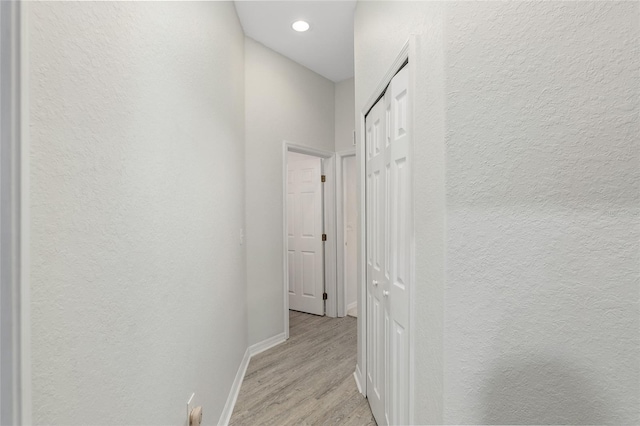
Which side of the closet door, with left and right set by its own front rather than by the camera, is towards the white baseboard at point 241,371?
front

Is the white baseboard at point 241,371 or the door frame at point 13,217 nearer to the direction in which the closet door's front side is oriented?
the white baseboard

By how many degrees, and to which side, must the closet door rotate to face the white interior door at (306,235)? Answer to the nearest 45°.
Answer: approximately 45° to its right

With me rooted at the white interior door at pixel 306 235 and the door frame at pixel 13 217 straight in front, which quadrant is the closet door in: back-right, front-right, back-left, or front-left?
front-left

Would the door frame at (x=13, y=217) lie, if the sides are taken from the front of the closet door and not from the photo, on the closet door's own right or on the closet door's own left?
on the closet door's own left

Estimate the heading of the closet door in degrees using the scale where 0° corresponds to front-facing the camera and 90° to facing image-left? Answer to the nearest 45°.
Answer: approximately 90°

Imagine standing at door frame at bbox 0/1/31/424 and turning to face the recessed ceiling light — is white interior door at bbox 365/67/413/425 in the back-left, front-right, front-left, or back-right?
front-right
